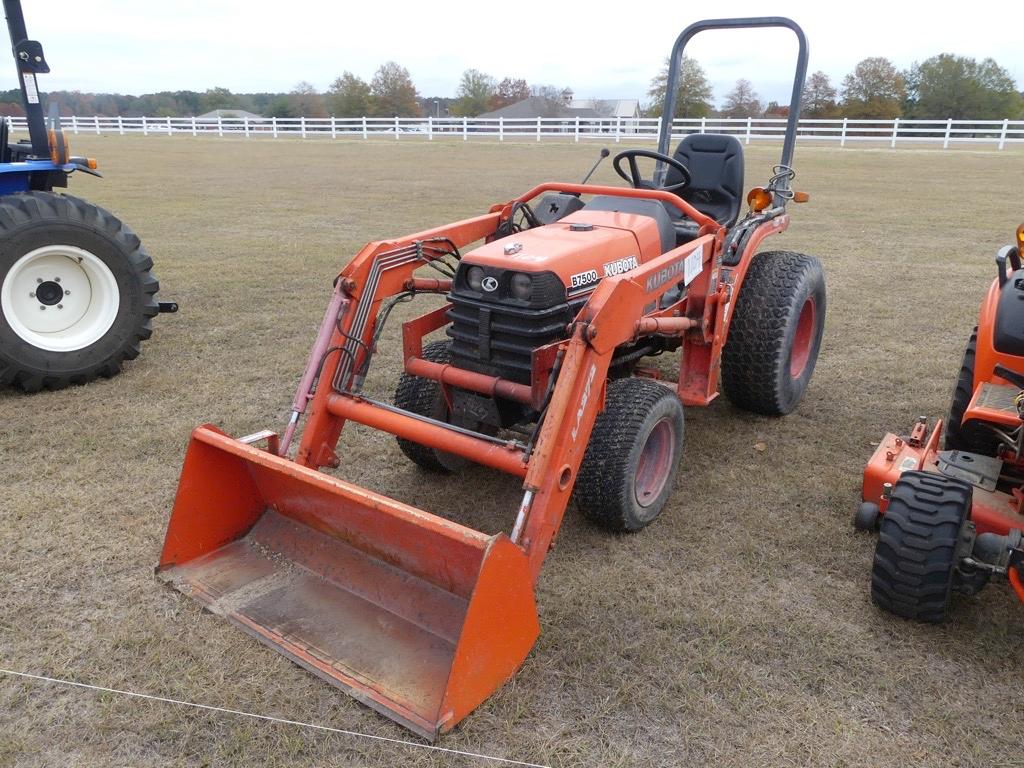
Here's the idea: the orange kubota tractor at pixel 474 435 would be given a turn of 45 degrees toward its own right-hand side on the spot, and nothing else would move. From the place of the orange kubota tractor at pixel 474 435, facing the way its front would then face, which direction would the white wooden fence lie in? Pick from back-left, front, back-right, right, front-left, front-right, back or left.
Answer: right

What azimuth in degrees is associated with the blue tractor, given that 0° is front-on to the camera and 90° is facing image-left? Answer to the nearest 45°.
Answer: approximately 90°

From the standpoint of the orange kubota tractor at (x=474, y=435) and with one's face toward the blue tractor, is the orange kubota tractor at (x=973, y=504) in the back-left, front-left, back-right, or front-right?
back-right

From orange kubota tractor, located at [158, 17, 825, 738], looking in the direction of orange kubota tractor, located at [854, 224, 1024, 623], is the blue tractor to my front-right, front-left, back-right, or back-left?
back-left

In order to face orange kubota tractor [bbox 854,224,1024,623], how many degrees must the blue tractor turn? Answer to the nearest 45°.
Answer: approximately 135° to its left

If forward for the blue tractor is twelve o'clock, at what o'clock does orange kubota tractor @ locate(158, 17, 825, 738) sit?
The orange kubota tractor is roughly at 8 o'clock from the blue tractor.

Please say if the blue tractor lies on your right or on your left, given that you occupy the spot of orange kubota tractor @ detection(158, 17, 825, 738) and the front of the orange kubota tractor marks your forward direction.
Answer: on your right

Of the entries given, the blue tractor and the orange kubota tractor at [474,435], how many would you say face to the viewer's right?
0
